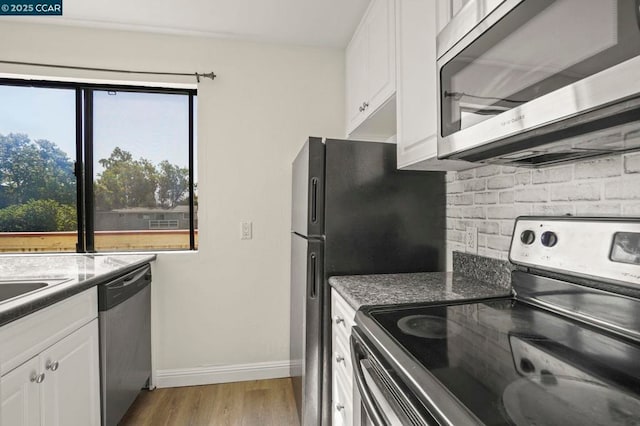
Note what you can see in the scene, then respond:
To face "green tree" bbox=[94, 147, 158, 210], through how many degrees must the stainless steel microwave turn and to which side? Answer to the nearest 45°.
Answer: approximately 45° to its right

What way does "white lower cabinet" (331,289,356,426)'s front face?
to the viewer's left

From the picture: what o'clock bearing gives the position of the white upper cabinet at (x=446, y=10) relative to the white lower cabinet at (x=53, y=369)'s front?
The white upper cabinet is roughly at 12 o'clock from the white lower cabinet.

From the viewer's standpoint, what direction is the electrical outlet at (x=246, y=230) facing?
toward the camera

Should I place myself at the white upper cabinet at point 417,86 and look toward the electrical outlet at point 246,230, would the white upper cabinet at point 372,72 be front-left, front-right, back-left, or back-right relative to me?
front-right

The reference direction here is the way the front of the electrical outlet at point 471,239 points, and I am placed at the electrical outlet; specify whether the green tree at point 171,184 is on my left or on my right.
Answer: on my right

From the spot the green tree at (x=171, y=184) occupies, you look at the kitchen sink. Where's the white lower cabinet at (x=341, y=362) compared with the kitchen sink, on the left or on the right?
left

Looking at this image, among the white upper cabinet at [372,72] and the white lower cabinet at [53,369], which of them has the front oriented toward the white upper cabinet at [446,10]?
the white lower cabinet

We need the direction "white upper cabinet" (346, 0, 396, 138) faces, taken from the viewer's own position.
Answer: facing to the left of the viewer

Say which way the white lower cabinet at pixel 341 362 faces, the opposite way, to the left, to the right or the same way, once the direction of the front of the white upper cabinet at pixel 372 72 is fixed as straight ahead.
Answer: the same way

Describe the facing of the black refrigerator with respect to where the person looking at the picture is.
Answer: facing to the left of the viewer

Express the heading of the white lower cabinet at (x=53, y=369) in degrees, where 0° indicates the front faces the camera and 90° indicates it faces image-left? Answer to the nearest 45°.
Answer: approximately 315°

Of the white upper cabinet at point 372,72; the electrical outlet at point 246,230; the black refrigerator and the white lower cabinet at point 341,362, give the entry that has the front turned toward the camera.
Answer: the electrical outlet

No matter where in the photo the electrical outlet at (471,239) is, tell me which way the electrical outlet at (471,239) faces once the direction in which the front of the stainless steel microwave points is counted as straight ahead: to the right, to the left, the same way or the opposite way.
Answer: the same way

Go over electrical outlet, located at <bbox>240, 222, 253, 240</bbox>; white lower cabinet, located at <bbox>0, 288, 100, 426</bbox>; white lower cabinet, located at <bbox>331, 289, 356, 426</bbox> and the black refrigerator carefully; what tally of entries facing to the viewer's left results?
2
